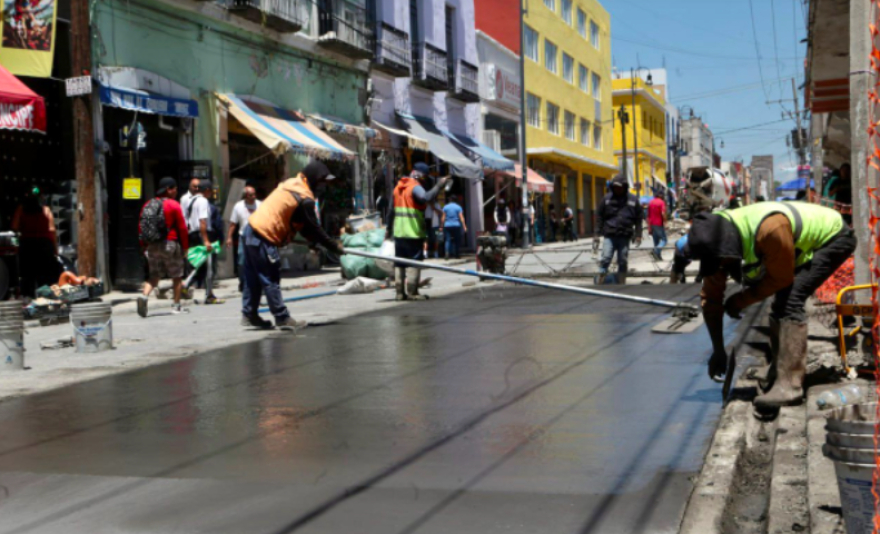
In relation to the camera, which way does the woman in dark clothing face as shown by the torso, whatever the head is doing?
away from the camera

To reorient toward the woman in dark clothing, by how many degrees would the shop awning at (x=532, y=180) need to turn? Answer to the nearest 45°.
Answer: approximately 45° to its right

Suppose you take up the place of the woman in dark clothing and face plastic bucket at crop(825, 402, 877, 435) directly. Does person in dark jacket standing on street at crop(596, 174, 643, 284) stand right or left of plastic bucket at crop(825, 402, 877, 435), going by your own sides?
left

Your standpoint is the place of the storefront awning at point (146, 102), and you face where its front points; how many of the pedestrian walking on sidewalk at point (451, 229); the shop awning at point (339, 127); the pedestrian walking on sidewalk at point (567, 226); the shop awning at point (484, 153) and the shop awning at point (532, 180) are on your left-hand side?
5

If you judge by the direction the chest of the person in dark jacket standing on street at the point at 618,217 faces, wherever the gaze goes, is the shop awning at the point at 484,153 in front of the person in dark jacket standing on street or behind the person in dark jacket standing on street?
behind

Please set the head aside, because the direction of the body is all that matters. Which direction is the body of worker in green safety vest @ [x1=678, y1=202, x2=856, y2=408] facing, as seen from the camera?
to the viewer's left

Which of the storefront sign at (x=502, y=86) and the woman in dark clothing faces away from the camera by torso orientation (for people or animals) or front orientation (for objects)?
the woman in dark clothing

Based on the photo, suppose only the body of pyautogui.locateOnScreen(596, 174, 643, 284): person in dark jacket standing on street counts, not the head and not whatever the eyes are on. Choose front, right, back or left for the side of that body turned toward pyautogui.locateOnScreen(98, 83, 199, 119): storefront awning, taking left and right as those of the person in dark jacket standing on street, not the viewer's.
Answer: right

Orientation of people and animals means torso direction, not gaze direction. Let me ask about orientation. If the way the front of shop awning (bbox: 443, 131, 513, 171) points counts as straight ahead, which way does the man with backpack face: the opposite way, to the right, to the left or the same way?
to the left

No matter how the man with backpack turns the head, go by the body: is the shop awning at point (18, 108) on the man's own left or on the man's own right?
on the man's own left

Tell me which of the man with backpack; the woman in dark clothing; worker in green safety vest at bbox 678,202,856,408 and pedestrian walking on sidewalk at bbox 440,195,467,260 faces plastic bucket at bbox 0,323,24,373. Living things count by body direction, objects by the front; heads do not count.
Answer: the worker in green safety vest

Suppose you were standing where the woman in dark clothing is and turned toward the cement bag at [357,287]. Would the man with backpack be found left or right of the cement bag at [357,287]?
right

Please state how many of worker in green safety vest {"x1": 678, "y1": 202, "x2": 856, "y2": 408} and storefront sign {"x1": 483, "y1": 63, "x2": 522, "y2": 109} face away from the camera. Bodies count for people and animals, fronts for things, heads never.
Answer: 0

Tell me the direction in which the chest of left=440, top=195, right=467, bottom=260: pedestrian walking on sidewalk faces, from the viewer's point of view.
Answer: away from the camera

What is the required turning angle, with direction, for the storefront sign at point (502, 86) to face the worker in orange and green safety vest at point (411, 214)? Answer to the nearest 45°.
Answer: approximately 45° to its right

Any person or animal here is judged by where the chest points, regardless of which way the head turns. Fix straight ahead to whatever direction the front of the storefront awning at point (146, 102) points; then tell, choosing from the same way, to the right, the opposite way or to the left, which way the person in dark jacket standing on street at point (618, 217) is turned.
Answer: to the right
